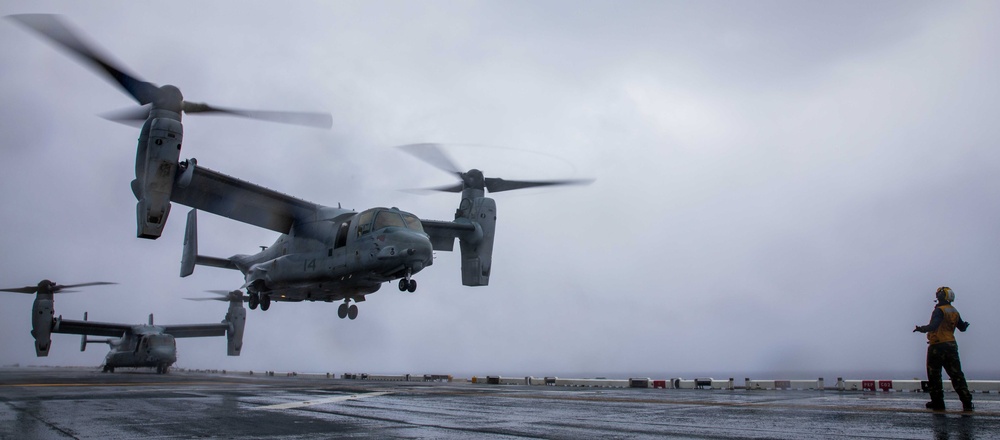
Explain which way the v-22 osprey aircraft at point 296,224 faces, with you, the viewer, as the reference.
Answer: facing the viewer and to the right of the viewer

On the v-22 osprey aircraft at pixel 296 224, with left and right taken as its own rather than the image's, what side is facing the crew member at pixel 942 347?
front

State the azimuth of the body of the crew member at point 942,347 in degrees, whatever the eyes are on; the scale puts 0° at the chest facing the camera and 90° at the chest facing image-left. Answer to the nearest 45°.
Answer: approximately 135°

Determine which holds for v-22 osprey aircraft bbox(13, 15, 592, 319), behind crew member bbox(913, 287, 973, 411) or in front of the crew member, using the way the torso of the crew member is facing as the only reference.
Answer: in front
